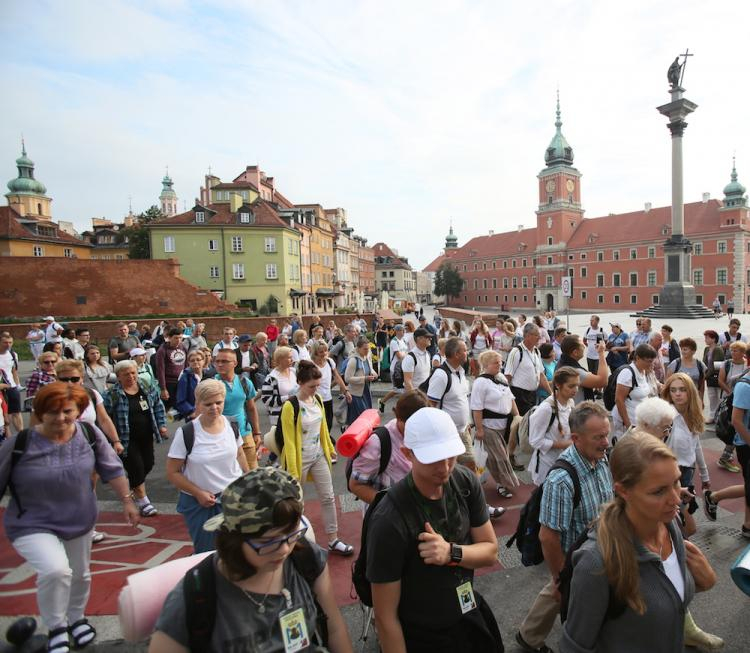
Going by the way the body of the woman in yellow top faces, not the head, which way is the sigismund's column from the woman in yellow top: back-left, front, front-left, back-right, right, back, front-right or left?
left

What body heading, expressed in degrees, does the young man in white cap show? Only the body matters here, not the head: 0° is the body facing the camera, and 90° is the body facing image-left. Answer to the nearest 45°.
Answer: approximately 315°

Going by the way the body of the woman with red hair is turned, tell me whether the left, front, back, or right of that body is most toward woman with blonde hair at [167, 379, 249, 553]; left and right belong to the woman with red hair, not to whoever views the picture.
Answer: left

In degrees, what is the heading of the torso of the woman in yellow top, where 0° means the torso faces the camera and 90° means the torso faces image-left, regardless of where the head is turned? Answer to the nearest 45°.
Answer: approximately 315°

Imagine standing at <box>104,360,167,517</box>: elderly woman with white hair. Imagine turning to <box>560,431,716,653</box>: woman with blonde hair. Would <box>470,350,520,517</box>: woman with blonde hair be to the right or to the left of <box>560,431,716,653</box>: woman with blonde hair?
left
